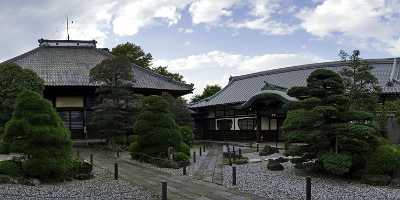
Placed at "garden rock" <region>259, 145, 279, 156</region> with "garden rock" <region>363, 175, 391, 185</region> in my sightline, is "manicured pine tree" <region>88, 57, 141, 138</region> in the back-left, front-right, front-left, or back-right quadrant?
back-right

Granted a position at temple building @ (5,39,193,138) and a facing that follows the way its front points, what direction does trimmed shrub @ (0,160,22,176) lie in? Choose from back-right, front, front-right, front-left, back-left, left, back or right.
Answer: front

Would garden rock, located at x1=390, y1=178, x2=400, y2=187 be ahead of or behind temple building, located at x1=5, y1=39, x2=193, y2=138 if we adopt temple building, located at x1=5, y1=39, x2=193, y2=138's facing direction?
ahead

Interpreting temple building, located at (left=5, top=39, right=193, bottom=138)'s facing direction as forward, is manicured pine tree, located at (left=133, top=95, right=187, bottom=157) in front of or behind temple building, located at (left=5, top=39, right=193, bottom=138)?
in front

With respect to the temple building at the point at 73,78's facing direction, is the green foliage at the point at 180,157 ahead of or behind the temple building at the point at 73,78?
ahead

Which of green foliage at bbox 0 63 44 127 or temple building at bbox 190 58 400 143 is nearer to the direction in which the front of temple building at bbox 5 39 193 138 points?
the green foliage

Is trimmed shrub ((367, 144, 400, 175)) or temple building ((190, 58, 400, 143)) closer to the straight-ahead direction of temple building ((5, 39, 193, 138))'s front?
the trimmed shrub

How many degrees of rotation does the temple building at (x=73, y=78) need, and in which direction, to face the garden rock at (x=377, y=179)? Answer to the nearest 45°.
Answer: approximately 45° to its left

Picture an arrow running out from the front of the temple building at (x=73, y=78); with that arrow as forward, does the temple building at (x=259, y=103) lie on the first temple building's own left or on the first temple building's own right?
on the first temple building's own left

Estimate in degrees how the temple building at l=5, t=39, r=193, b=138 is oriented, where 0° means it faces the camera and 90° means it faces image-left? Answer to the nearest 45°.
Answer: approximately 0°

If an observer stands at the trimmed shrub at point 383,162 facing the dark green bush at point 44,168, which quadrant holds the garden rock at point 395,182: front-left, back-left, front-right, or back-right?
back-left
